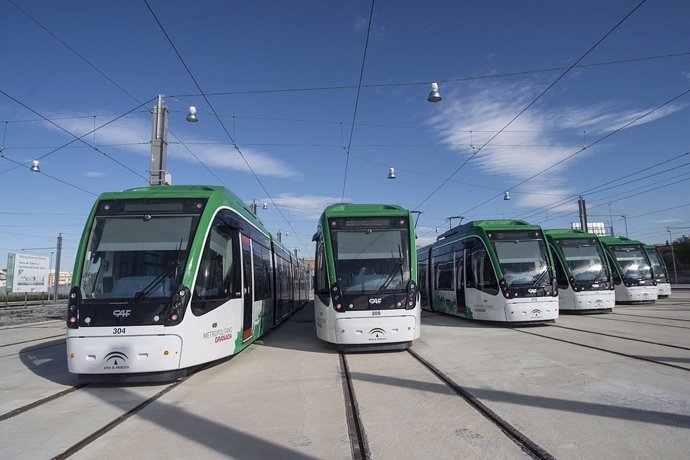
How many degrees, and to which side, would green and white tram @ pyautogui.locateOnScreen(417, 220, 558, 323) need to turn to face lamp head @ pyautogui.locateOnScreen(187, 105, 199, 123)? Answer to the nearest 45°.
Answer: approximately 135° to its right

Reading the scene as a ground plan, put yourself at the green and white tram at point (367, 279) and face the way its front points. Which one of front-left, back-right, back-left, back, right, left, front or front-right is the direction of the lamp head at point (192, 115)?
back-right

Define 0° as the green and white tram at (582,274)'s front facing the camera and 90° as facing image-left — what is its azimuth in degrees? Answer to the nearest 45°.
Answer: approximately 315°

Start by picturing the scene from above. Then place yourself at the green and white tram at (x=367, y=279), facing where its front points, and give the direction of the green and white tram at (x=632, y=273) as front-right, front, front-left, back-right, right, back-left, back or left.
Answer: back-left

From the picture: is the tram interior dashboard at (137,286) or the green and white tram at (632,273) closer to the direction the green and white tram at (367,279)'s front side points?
the tram interior dashboard

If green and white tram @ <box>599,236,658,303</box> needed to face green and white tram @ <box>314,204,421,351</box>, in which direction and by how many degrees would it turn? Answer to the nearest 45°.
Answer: approximately 45° to its right

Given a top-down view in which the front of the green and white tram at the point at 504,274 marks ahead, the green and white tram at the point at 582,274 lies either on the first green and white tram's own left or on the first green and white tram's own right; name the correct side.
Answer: on the first green and white tram's own left

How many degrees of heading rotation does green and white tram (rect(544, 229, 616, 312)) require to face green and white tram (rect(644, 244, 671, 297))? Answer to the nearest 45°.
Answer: approximately 135° to its left
